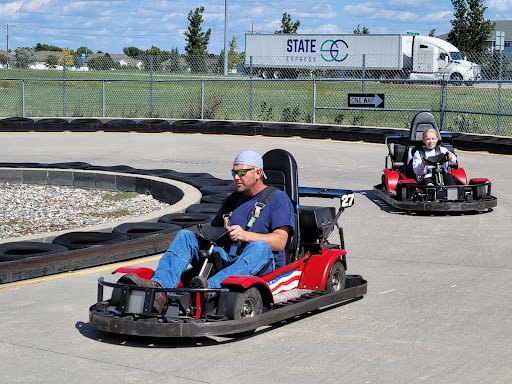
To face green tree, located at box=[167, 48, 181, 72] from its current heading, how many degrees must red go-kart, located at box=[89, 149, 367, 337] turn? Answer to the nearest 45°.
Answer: approximately 135° to its right

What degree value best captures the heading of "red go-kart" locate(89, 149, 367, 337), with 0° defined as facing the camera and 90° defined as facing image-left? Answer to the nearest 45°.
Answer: approximately 45°

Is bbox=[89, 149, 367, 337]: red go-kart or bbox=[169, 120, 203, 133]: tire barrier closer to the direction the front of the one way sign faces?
the red go-kart

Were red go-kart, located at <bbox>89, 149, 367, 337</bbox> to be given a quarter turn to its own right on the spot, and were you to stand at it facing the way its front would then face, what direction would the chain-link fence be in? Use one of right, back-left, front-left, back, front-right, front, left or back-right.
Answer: front-right

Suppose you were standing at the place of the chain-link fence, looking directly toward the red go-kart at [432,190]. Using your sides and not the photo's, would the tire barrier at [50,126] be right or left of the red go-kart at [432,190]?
right

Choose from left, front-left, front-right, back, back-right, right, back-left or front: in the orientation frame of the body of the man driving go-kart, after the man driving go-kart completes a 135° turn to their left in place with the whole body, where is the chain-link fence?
left

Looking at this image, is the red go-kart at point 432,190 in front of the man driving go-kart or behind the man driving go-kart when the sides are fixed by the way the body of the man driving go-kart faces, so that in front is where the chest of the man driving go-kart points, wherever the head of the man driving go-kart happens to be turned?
behind

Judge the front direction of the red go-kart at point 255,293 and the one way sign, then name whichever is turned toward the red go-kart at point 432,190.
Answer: the one way sign

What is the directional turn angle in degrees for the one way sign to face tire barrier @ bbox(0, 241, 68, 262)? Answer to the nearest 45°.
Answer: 0° — it already faces it

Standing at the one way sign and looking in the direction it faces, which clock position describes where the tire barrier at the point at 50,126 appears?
The tire barrier is roughly at 3 o'clock from the one way sign.

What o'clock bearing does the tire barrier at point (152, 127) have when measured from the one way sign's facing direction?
The tire barrier is roughly at 3 o'clock from the one way sign.
